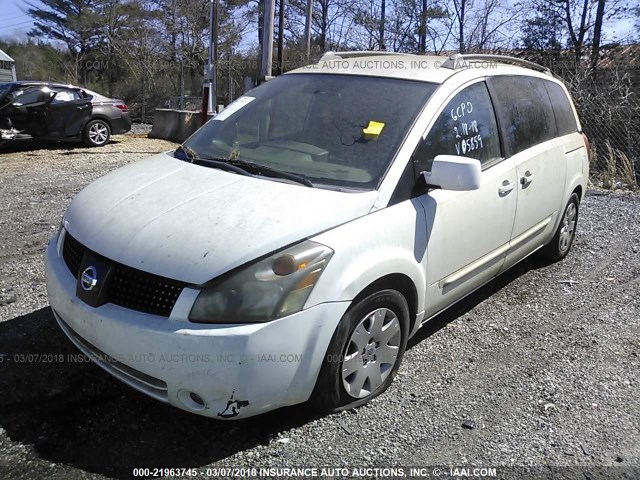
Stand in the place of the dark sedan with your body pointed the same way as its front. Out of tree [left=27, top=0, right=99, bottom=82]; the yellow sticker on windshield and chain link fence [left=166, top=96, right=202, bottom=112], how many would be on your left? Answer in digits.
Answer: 1

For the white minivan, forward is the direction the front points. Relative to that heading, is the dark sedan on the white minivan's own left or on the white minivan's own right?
on the white minivan's own right

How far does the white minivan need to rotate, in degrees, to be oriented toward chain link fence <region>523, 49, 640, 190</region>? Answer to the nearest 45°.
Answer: approximately 180°

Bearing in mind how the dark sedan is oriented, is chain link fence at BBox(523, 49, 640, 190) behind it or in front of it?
behind

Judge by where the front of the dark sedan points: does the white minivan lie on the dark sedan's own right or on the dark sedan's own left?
on the dark sedan's own left

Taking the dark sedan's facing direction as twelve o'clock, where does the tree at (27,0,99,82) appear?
The tree is roughly at 3 o'clock from the dark sedan.

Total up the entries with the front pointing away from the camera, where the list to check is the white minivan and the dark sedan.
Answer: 0

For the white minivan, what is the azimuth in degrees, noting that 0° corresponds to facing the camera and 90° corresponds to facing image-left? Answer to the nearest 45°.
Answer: approximately 45°

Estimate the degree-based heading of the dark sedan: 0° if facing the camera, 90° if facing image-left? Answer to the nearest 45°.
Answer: approximately 90°

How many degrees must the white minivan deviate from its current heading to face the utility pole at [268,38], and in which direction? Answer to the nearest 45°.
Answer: approximately 135° to its right
